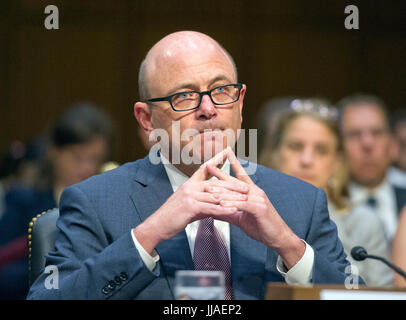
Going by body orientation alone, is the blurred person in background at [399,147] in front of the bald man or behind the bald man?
behind

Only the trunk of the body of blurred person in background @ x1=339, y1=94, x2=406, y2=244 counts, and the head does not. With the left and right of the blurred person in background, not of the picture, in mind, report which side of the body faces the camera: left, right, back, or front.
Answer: front

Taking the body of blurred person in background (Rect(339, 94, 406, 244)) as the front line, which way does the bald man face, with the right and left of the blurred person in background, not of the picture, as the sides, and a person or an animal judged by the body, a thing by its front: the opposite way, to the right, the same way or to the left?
the same way

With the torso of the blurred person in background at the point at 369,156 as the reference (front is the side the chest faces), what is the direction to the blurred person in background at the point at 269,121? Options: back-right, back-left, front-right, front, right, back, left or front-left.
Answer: front-right

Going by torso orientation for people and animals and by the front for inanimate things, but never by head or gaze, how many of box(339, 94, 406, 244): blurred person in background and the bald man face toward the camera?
2

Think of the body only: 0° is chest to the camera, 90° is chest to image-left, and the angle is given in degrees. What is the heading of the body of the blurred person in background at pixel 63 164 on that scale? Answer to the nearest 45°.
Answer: approximately 315°

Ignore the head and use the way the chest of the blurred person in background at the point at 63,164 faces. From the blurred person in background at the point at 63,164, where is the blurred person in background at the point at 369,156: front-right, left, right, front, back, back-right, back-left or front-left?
front-left

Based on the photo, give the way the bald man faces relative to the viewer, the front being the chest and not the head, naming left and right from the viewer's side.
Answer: facing the viewer

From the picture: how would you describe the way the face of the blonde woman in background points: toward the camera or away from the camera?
toward the camera

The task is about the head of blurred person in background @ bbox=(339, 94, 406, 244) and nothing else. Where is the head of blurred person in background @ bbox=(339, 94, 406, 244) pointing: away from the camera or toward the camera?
toward the camera

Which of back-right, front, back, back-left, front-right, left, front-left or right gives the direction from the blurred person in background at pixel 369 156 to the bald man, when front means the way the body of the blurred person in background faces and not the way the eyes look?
front
